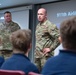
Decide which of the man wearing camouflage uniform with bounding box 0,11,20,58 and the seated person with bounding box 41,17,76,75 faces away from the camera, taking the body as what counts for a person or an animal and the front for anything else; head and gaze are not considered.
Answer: the seated person

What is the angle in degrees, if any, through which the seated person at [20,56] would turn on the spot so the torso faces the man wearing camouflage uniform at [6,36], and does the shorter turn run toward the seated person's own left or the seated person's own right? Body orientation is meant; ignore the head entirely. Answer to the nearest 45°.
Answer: approximately 45° to the seated person's own left

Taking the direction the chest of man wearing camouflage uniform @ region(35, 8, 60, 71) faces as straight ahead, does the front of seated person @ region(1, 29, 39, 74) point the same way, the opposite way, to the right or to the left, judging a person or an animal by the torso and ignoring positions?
the opposite way

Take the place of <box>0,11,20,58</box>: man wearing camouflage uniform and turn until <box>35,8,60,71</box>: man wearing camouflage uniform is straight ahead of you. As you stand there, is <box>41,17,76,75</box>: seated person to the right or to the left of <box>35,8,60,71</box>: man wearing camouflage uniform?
right

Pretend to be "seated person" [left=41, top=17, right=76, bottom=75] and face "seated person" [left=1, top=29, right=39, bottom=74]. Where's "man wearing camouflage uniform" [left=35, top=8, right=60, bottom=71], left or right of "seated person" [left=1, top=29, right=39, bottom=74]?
right

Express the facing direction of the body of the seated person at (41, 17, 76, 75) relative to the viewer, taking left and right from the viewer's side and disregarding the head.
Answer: facing away from the viewer

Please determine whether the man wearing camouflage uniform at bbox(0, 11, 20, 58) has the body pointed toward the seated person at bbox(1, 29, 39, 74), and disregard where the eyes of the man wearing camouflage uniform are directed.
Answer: yes

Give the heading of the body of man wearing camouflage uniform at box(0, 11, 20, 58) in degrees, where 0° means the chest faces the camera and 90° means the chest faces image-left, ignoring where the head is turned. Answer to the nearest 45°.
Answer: approximately 0°

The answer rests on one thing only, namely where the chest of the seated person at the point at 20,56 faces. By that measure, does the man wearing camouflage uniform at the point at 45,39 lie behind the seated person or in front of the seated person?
in front

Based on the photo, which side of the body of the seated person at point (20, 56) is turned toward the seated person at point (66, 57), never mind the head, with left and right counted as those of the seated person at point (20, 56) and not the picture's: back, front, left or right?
right

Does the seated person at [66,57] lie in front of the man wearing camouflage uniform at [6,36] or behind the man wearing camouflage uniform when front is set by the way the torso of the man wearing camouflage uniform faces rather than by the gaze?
in front

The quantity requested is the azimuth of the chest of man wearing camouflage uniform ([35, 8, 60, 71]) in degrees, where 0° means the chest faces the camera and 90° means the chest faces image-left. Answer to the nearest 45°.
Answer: approximately 45°

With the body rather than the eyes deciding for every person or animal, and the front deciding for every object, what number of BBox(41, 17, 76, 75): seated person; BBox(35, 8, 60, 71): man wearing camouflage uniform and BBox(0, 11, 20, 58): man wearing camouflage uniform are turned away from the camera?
1
